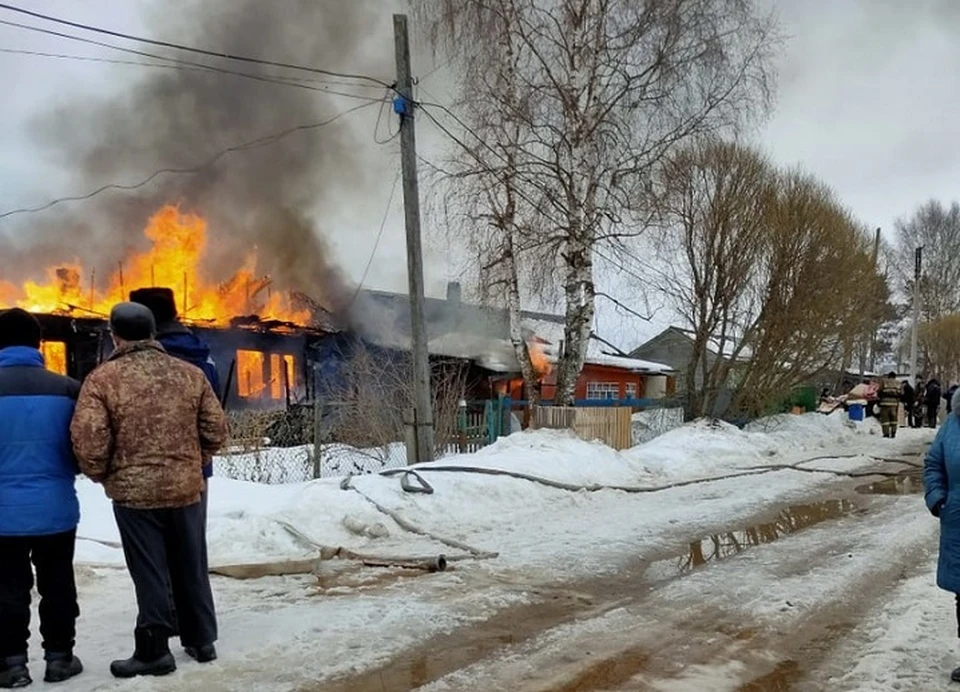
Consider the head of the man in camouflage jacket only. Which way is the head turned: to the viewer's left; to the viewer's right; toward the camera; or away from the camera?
away from the camera

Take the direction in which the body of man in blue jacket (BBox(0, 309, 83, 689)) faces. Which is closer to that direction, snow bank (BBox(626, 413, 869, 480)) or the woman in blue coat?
the snow bank

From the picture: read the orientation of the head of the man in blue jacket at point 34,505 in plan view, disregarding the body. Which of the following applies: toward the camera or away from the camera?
away from the camera

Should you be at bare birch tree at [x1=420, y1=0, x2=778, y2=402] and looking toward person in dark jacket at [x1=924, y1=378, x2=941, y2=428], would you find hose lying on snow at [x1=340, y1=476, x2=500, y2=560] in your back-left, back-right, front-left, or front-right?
back-right

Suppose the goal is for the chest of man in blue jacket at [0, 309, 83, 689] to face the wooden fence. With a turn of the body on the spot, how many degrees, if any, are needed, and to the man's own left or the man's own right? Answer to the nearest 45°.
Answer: approximately 45° to the man's own right

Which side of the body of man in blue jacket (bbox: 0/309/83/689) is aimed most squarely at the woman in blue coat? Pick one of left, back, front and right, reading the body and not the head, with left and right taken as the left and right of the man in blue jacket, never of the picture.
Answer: right

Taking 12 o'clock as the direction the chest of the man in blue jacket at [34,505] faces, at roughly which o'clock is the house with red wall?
The house with red wall is roughly at 1 o'clock from the man in blue jacket.

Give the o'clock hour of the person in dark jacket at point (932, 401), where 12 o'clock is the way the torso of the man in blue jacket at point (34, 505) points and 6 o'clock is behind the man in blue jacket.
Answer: The person in dark jacket is roughly at 2 o'clock from the man in blue jacket.

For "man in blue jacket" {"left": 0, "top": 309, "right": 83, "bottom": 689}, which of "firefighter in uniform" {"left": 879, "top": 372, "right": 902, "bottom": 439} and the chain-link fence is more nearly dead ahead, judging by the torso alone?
the chain-link fence

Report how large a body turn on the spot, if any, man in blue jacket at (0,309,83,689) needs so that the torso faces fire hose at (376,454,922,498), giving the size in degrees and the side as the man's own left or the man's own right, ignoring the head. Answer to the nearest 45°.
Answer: approximately 45° to the man's own right

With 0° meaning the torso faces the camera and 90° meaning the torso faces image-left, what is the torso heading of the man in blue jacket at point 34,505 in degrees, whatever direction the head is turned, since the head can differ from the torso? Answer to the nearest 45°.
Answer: approximately 180°

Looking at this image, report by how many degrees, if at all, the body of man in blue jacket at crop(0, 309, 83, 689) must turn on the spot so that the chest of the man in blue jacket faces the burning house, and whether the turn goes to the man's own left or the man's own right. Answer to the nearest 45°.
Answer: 0° — they already face it

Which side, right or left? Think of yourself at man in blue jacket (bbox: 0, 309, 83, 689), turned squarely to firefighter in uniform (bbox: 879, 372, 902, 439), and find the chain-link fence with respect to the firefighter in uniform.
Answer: left
